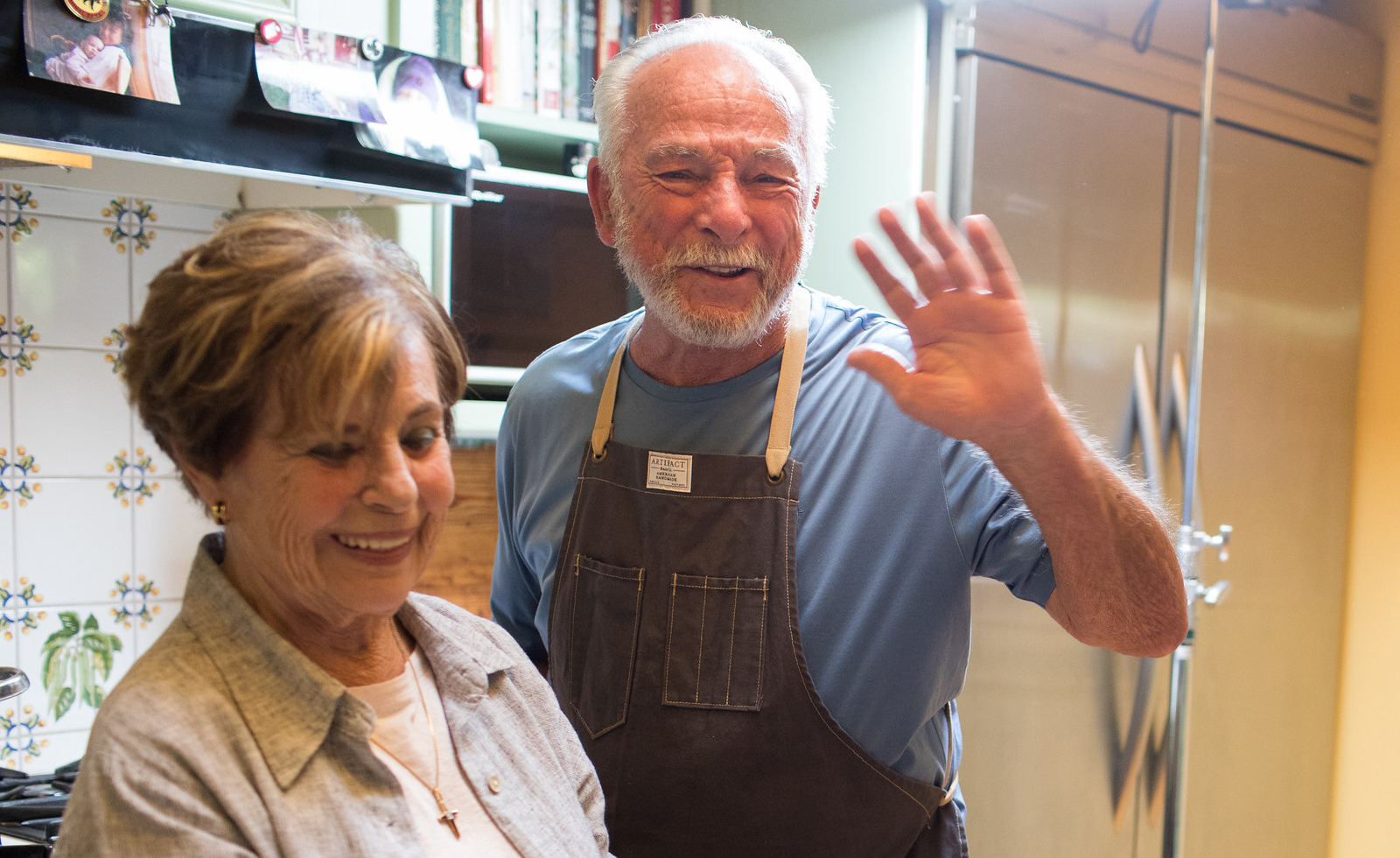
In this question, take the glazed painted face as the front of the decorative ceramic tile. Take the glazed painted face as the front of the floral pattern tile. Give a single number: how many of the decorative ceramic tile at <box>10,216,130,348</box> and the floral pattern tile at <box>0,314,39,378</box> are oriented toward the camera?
2

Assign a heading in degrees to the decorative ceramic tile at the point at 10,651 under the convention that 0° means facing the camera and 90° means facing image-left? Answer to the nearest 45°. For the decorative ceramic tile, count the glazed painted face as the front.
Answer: approximately 0°
